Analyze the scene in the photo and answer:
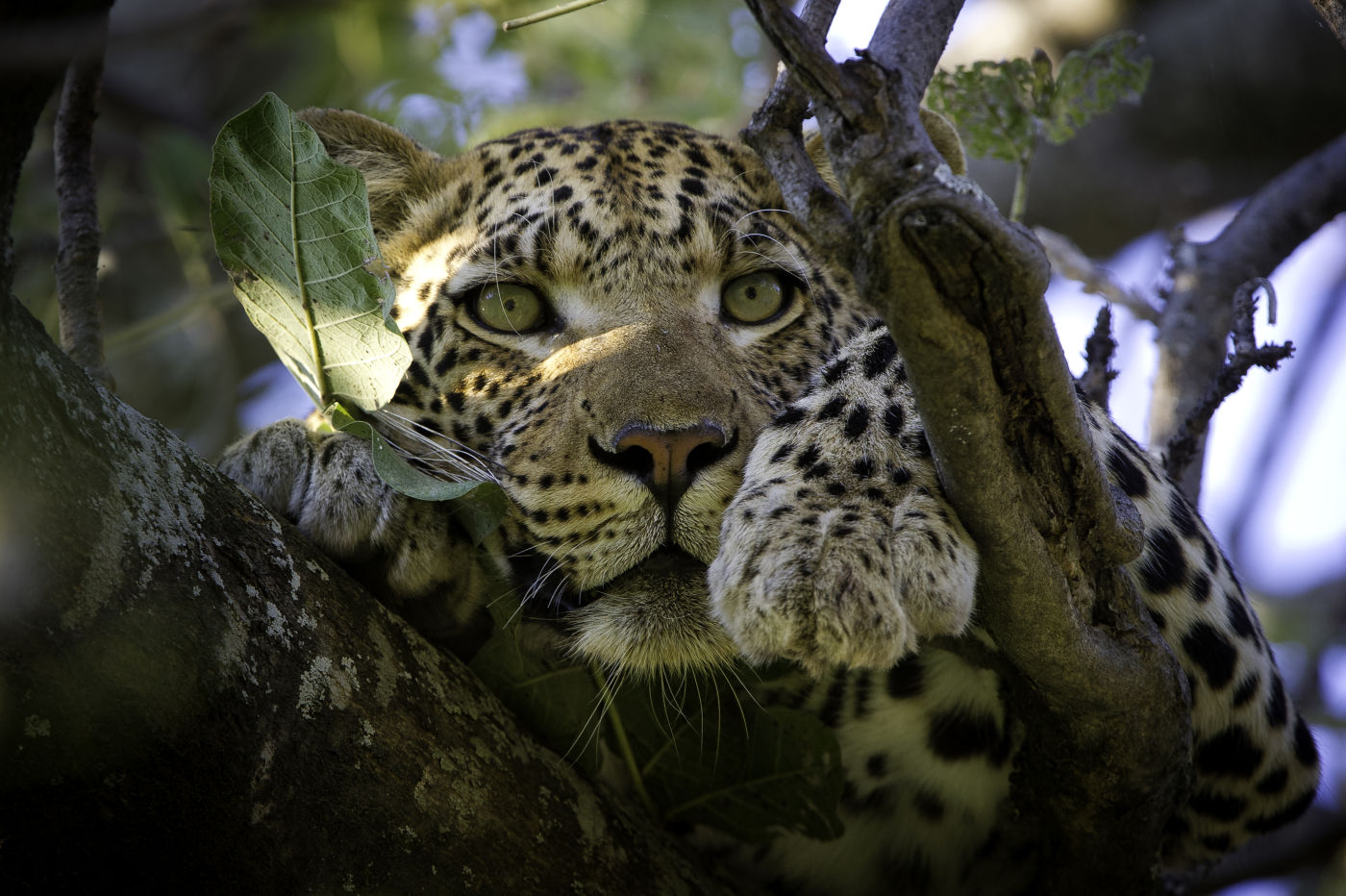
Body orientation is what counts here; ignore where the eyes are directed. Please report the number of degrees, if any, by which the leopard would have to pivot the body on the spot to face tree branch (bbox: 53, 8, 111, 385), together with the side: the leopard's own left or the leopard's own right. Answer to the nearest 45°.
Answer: approximately 90° to the leopard's own right

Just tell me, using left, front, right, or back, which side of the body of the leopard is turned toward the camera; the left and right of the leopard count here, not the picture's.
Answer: front

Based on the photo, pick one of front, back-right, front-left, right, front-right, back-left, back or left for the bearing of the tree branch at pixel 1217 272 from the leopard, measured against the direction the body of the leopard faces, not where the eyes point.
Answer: back-left

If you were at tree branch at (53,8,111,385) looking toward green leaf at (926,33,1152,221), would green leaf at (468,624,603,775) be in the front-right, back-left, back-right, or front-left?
front-right

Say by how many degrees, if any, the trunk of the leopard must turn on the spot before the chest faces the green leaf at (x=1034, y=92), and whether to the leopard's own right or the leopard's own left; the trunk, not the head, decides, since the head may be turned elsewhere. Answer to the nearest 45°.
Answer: approximately 135° to the leopard's own left
